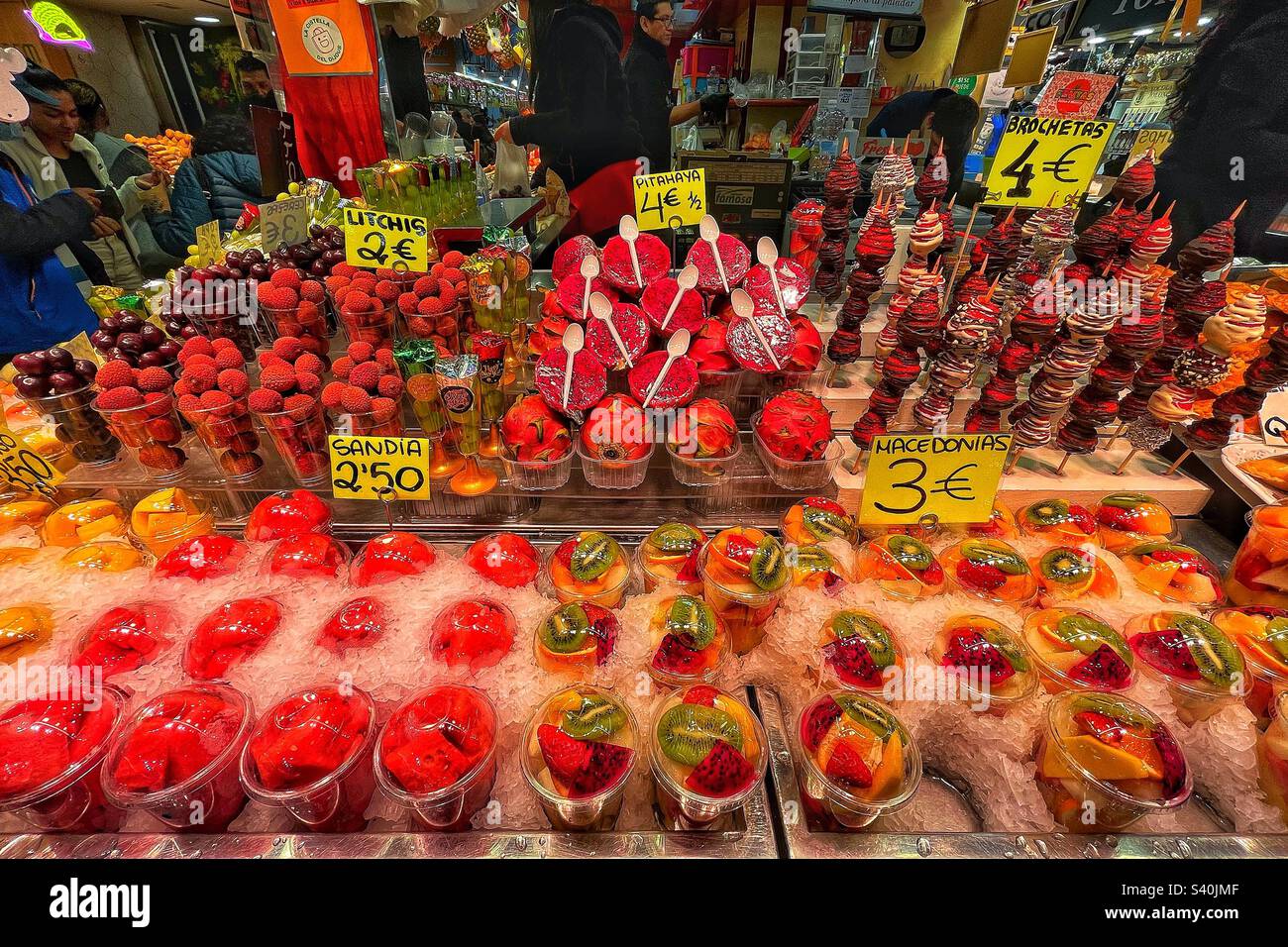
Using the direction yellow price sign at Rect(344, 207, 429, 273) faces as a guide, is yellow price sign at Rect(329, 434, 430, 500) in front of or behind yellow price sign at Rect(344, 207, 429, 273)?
in front

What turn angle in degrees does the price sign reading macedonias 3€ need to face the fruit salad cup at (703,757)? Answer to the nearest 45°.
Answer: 0° — it already faces it

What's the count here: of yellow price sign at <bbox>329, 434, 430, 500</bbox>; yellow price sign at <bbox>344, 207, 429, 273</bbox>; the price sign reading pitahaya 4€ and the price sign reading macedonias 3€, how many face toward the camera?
4

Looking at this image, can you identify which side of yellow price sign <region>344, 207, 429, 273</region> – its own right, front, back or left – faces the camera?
front

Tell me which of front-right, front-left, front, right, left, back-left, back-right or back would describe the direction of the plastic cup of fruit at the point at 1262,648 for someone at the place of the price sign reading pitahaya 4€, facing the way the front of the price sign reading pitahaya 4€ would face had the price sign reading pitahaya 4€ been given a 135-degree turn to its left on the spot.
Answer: right

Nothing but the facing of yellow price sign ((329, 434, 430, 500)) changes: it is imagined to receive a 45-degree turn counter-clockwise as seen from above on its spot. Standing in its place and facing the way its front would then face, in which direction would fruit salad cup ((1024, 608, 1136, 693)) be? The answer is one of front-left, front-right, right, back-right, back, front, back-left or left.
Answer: front

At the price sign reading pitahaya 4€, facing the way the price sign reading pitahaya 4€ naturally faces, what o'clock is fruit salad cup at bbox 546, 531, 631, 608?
The fruit salad cup is roughly at 12 o'clock from the price sign reading pitahaya 4€.

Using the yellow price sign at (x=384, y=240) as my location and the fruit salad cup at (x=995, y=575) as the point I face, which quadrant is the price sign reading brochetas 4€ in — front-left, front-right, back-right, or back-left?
front-left

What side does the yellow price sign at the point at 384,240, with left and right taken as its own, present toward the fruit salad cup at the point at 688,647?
front

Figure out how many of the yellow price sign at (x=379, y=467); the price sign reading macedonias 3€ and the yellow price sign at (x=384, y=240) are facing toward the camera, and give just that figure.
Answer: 3
